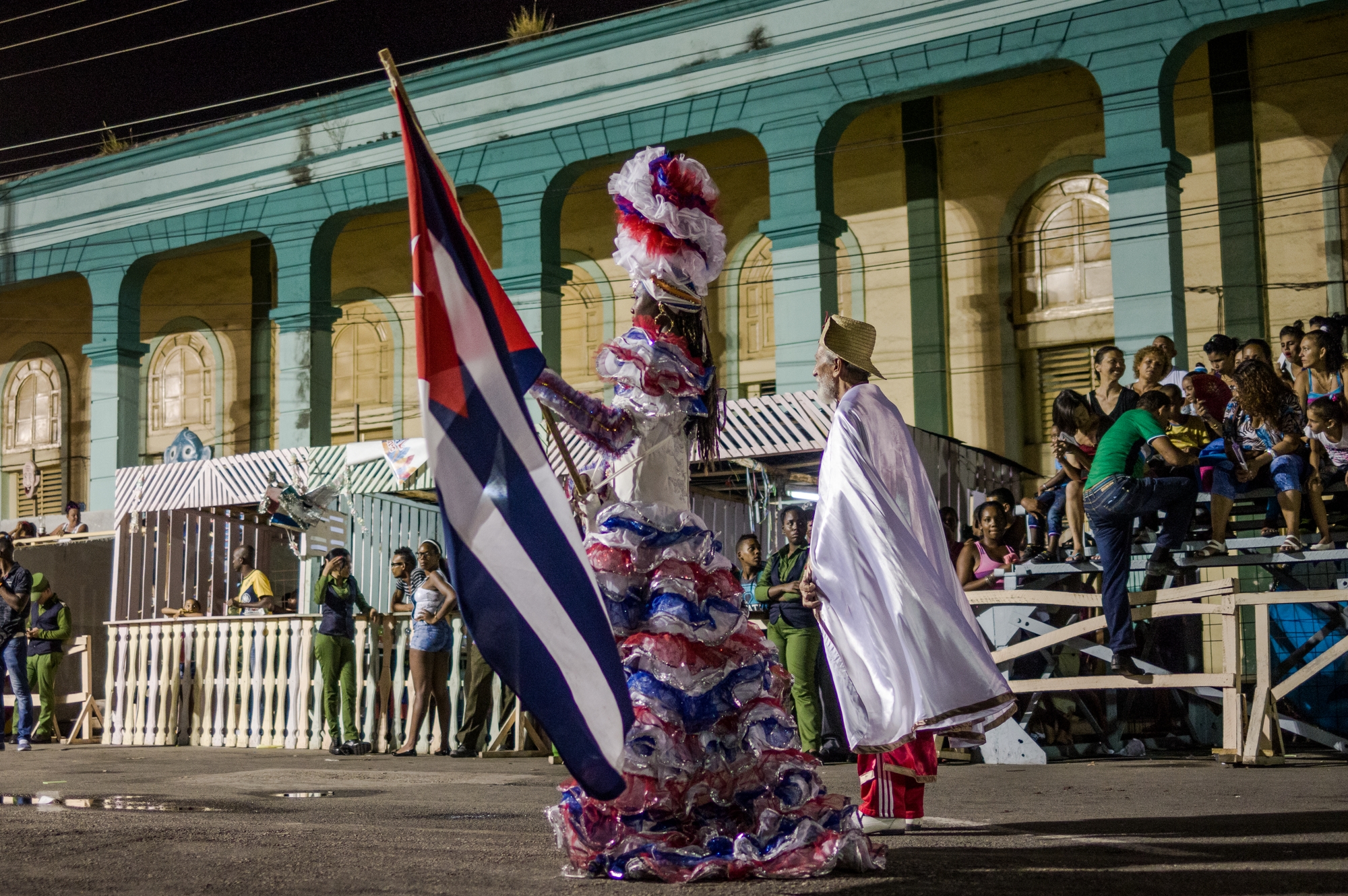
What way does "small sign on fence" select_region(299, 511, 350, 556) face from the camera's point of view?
toward the camera

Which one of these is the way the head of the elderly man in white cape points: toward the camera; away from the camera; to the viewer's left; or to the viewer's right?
to the viewer's left

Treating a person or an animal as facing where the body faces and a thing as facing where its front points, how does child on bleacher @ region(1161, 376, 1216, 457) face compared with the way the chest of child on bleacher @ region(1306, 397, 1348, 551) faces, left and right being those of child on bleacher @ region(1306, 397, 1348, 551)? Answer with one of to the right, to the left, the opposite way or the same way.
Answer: the same way

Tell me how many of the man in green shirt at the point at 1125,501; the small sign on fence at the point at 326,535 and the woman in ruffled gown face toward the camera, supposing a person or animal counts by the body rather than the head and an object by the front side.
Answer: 1

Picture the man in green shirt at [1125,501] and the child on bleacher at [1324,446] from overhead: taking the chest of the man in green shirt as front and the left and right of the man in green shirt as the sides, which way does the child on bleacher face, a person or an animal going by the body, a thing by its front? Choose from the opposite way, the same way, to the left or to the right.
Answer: the opposite way

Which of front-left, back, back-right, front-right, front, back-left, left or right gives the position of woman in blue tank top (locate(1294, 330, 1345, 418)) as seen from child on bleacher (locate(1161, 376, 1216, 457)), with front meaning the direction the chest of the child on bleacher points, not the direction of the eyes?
back-left

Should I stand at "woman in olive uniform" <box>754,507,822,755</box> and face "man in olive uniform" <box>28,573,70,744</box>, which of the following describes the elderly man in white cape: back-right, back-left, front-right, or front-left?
back-left

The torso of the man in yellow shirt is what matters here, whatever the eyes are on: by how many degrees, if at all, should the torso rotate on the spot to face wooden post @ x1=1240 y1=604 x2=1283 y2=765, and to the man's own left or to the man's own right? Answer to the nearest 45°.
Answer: approximately 90° to the man's own left

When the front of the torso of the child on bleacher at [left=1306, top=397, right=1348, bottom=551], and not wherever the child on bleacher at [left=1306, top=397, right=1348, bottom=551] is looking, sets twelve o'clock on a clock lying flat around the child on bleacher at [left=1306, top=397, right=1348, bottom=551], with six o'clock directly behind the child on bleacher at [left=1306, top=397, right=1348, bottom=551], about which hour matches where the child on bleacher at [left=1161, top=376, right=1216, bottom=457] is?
the child on bleacher at [left=1161, top=376, right=1216, bottom=457] is roughly at 2 o'clock from the child on bleacher at [left=1306, top=397, right=1348, bottom=551].

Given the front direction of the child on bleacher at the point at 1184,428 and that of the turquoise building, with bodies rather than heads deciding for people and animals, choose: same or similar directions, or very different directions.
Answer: same or similar directions

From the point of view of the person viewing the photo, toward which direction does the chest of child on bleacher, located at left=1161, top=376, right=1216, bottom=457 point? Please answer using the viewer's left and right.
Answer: facing the viewer and to the left of the viewer

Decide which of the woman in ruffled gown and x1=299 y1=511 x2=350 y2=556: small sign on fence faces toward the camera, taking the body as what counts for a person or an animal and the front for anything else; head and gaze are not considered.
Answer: the small sign on fence

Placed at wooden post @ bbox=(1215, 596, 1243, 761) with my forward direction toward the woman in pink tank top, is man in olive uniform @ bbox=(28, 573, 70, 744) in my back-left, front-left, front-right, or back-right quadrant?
front-left

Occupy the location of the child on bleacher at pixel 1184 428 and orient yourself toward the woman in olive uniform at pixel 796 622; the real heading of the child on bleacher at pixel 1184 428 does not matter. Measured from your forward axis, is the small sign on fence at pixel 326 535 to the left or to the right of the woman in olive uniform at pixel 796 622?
right

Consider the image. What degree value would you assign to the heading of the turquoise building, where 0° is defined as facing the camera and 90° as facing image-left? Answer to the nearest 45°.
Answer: approximately 45°

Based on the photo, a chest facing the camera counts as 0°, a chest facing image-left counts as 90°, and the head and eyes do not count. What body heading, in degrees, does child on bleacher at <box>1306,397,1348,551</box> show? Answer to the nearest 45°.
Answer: approximately 45°

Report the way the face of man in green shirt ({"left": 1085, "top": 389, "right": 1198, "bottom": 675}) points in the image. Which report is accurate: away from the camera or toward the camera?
away from the camera
